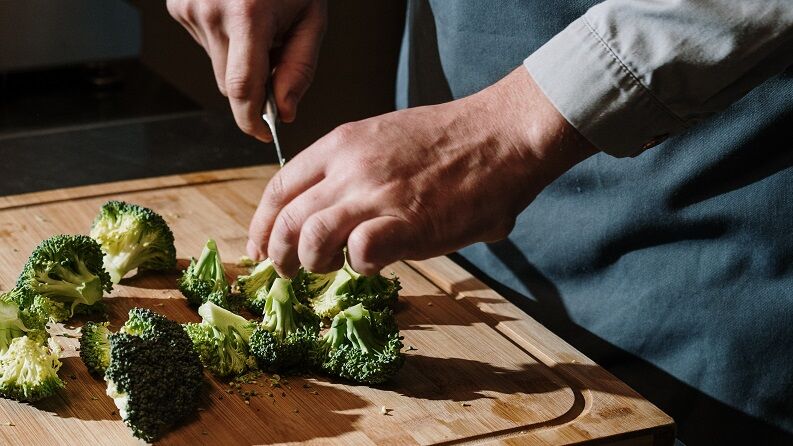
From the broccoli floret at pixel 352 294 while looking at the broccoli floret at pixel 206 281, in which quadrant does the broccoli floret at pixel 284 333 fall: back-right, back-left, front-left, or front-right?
front-left

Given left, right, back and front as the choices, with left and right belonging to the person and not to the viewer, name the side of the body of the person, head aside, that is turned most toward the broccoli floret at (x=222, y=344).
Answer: front

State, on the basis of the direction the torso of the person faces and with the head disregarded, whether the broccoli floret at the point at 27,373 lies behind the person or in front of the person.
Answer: in front

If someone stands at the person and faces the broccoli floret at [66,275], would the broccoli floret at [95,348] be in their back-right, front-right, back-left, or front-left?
front-left

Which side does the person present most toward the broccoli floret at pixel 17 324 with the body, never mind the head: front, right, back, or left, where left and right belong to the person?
front

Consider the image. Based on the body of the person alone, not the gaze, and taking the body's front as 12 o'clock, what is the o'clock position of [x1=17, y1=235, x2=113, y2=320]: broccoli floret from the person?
The broccoli floret is roughly at 1 o'clock from the person.

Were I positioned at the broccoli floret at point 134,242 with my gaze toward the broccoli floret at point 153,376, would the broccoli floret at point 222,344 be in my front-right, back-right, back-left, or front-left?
front-left

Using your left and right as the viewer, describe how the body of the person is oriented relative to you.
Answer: facing the viewer and to the left of the viewer

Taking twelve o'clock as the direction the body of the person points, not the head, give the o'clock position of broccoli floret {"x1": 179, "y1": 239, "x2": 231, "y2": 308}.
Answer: The broccoli floret is roughly at 1 o'clock from the person.
